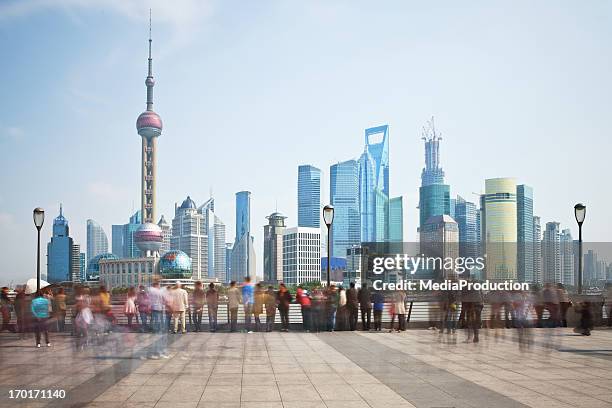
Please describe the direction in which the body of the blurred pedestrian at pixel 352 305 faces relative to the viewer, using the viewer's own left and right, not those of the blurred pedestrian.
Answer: facing away from the viewer

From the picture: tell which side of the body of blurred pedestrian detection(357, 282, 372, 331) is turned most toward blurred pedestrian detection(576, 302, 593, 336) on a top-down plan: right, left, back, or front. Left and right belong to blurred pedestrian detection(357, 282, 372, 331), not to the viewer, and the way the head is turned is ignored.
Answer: right

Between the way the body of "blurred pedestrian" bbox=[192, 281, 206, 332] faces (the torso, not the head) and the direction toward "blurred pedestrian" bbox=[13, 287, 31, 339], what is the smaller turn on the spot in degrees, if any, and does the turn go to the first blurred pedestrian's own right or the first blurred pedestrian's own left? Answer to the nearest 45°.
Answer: approximately 135° to the first blurred pedestrian's own left

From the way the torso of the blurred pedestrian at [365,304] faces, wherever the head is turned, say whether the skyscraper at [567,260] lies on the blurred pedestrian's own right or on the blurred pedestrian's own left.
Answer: on the blurred pedestrian's own right

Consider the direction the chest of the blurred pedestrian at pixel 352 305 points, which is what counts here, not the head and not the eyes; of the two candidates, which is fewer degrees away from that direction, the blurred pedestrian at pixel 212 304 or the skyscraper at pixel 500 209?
the skyscraper

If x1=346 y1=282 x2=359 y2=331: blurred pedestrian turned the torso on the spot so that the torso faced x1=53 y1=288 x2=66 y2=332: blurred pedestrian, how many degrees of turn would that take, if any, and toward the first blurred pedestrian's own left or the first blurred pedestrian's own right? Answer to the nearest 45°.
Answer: approximately 135° to the first blurred pedestrian's own left

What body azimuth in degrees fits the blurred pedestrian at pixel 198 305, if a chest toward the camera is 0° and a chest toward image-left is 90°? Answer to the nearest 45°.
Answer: approximately 180°

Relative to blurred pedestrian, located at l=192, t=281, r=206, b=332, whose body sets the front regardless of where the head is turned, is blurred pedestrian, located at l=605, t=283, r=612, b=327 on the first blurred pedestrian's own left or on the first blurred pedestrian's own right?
on the first blurred pedestrian's own right

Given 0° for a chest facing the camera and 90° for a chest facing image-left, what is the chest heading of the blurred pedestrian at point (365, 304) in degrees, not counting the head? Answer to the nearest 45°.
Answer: approximately 180°

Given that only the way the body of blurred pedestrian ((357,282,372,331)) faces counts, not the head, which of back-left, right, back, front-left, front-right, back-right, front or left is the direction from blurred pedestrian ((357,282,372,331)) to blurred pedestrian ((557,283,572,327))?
right
